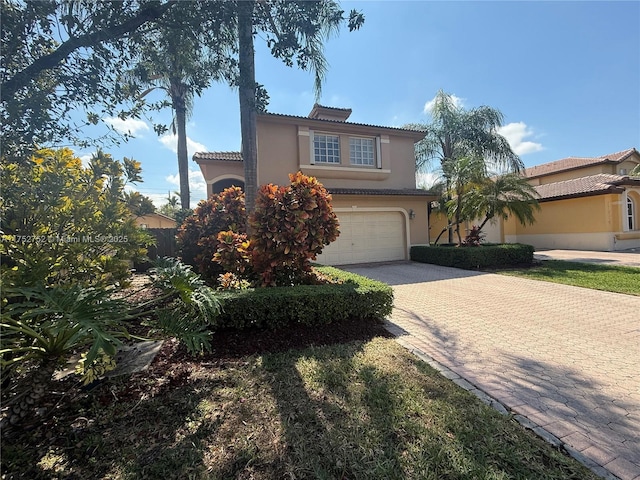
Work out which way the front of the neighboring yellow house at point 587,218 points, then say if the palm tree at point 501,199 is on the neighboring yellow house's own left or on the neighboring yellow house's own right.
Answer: on the neighboring yellow house's own right

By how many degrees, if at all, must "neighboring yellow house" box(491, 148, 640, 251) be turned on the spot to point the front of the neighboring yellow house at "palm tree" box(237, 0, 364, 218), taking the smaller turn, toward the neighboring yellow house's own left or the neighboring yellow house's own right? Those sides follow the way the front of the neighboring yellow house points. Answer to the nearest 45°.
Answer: approximately 45° to the neighboring yellow house's own right

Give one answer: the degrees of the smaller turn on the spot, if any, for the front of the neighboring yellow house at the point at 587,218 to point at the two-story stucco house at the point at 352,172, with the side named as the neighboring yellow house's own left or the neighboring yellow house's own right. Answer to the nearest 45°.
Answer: approximately 90° to the neighboring yellow house's own right

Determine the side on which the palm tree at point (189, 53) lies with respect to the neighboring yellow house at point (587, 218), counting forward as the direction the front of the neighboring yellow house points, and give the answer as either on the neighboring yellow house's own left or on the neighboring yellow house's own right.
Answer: on the neighboring yellow house's own right

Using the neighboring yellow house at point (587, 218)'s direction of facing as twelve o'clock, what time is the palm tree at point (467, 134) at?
The palm tree is roughly at 3 o'clock from the neighboring yellow house.

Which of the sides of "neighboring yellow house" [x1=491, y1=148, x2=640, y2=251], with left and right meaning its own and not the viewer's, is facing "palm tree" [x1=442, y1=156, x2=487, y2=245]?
right

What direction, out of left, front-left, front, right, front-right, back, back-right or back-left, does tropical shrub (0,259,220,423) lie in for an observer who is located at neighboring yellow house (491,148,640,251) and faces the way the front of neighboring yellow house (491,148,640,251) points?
front-right

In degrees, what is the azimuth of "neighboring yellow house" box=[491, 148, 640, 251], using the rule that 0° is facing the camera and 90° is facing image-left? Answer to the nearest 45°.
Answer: approximately 315°

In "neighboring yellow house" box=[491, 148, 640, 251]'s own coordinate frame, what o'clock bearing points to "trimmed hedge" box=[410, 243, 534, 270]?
The trimmed hedge is roughly at 2 o'clock from the neighboring yellow house.

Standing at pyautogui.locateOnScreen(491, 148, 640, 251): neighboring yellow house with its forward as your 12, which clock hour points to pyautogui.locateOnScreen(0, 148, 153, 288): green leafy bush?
The green leafy bush is roughly at 2 o'clock from the neighboring yellow house.
